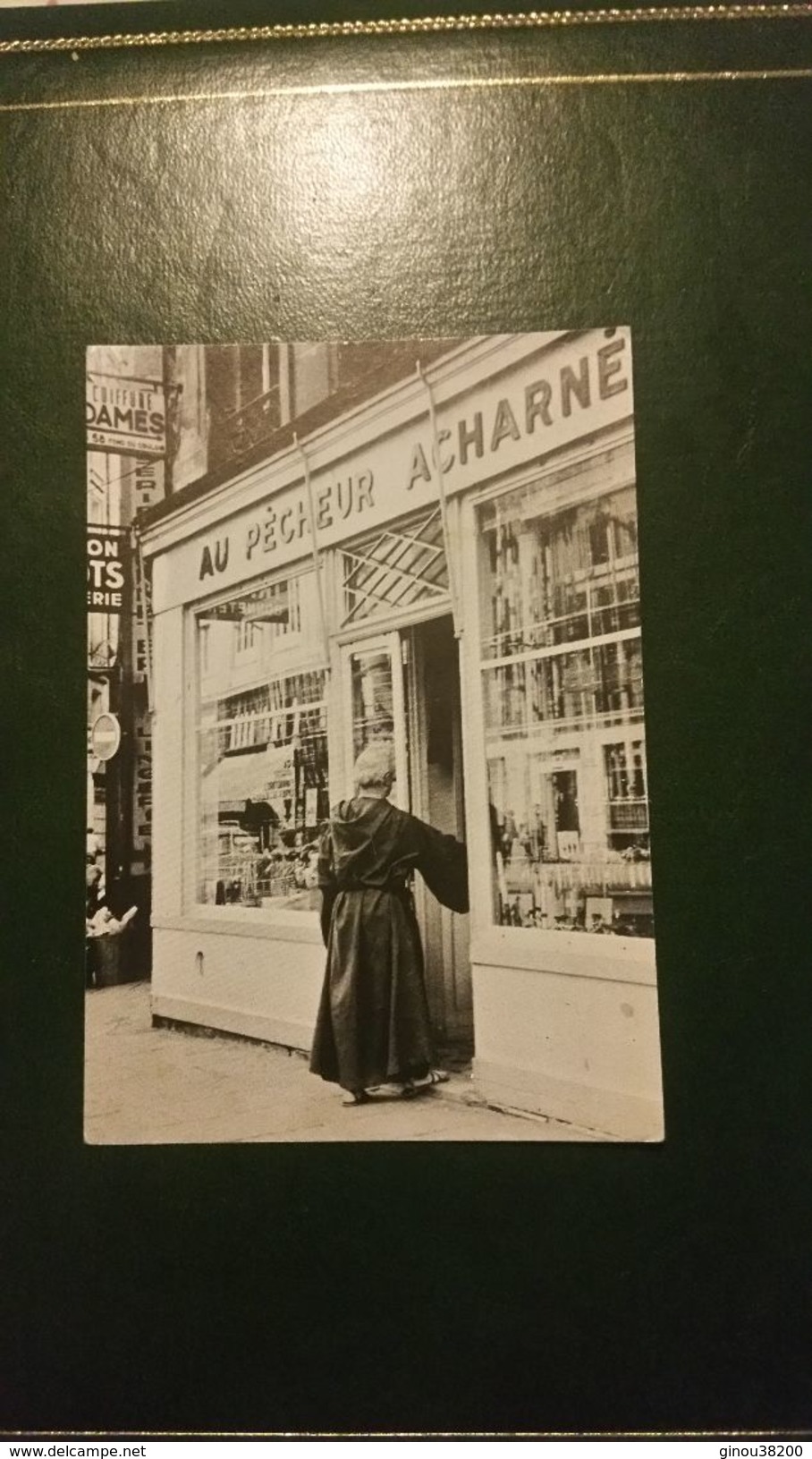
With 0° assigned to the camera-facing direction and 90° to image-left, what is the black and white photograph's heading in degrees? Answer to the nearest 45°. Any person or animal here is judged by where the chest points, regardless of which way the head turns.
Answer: approximately 0°
